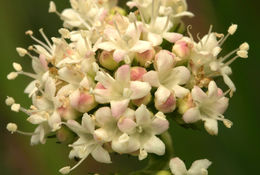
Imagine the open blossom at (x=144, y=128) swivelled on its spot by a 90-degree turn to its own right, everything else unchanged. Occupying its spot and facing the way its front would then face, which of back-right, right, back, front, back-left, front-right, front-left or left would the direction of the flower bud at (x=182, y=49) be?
back-right

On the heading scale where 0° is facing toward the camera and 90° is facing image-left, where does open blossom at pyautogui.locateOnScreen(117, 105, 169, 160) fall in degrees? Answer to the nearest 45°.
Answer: approximately 0°

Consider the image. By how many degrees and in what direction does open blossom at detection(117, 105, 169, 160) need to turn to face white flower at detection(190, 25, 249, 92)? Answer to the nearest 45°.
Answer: approximately 135° to its left
